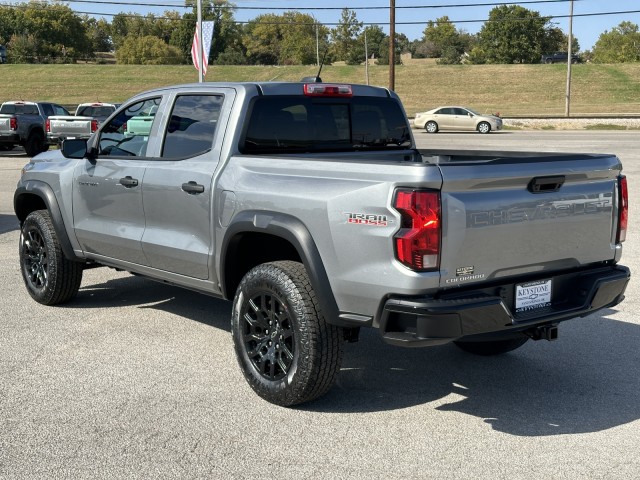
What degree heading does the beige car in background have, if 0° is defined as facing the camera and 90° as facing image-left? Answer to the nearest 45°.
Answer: approximately 270°

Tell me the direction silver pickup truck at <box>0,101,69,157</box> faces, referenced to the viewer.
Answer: facing away from the viewer and to the right of the viewer

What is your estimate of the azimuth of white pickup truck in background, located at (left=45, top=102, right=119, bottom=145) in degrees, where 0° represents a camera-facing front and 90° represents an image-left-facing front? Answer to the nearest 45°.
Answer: approximately 225°

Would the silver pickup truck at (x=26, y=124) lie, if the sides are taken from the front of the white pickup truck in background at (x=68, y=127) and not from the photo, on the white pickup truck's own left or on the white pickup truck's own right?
on the white pickup truck's own left

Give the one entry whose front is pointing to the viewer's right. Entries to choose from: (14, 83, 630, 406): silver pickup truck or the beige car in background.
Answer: the beige car in background

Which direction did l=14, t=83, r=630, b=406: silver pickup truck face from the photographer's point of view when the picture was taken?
facing away from the viewer and to the left of the viewer

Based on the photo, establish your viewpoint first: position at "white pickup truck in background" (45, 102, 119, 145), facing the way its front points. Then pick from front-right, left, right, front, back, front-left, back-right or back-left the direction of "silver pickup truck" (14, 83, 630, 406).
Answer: back-right

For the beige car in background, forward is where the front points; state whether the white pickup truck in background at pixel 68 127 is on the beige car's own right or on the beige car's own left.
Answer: on the beige car's own right

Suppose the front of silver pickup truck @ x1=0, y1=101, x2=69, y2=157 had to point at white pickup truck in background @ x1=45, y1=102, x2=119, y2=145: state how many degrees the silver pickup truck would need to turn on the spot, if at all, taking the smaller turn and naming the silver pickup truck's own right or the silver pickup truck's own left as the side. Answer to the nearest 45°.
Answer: approximately 90° to the silver pickup truck's own right

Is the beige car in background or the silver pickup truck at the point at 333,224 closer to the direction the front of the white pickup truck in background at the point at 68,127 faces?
the beige car in background

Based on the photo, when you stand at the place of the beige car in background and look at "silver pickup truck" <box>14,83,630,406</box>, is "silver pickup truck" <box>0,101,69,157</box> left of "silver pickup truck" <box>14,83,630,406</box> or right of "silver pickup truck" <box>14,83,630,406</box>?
right

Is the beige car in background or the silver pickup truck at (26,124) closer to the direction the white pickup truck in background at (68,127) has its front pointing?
the beige car in background

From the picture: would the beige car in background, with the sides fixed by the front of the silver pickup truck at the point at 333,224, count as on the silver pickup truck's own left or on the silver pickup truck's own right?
on the silver pickup truck's own right

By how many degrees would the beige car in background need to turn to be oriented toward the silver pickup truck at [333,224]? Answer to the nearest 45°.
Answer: approximately 90° to its right
